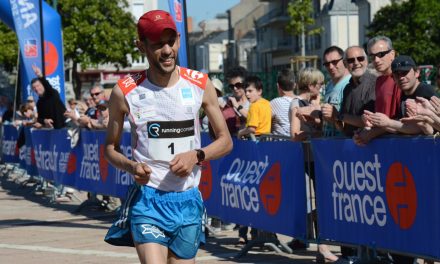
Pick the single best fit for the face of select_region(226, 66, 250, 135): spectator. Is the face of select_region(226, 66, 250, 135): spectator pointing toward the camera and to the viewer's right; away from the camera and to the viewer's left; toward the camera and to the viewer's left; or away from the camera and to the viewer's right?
toward the camera and to the viewer's left

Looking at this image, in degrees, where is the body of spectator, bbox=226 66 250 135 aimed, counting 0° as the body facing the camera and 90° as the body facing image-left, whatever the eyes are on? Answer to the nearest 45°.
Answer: approximately 45°

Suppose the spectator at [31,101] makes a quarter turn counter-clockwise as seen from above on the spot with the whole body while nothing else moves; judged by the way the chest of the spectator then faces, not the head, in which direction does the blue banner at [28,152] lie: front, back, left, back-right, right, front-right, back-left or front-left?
front-right

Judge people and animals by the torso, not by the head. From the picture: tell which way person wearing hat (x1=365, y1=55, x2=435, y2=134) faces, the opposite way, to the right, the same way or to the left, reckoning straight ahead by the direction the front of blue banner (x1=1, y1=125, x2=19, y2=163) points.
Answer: to the right

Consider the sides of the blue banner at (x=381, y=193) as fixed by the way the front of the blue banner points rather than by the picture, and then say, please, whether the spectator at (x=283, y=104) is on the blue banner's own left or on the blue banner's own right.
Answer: on the blue banner's own right

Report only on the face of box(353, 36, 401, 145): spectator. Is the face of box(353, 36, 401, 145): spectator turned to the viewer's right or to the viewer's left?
to the viewer's left

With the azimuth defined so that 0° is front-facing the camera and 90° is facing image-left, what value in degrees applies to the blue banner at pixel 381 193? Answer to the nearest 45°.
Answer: approximately 45°
